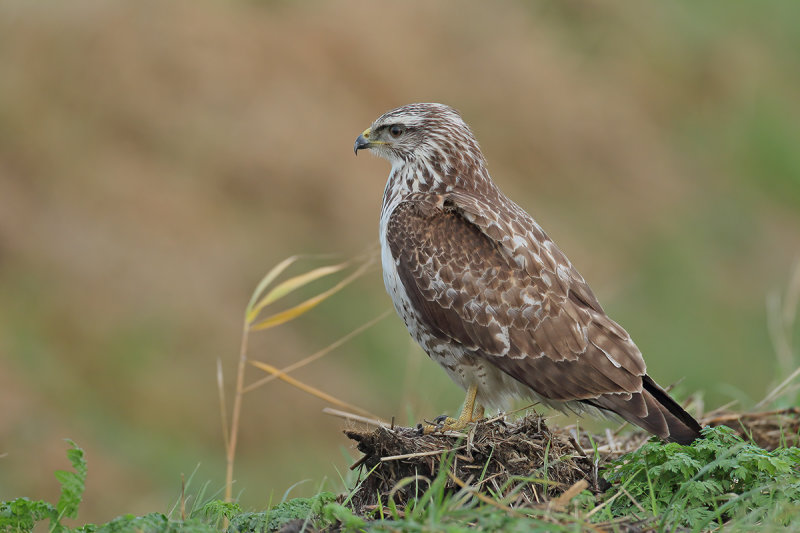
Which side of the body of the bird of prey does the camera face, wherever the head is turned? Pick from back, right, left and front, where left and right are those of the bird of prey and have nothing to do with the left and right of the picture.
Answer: left

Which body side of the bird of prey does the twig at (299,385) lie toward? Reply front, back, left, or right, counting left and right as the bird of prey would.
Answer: front
